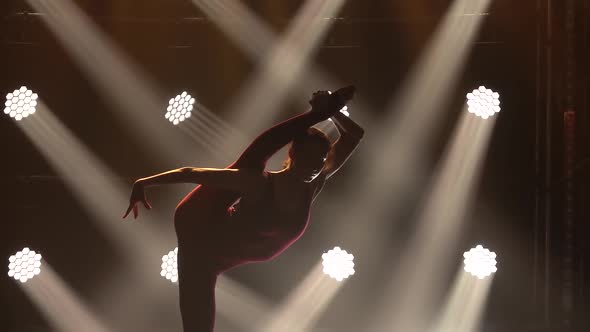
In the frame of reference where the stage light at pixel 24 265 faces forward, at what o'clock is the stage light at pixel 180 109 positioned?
the stage light at pixel 180 109 is roughly at 9 o'clock from the stage light at pixel 24 265.

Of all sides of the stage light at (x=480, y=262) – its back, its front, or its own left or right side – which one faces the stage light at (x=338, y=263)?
right

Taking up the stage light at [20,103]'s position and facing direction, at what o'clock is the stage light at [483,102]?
the stage light at [483,102] is roughly at 10 o'clock from the stage light at [20,103].

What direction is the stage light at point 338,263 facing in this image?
toward the camera

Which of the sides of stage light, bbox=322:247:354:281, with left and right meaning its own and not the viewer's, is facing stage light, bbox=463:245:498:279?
left

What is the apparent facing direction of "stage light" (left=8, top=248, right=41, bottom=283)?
toward the camera

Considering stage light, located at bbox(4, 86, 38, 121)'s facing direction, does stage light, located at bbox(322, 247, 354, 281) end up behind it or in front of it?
in front

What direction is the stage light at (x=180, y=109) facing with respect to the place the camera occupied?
facing the viewer and to the right of the viewer

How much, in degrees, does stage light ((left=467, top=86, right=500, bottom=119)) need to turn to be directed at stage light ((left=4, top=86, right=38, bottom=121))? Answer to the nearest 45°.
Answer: approximately 90° to its right

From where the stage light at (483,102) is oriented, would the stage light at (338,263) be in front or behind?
in front
